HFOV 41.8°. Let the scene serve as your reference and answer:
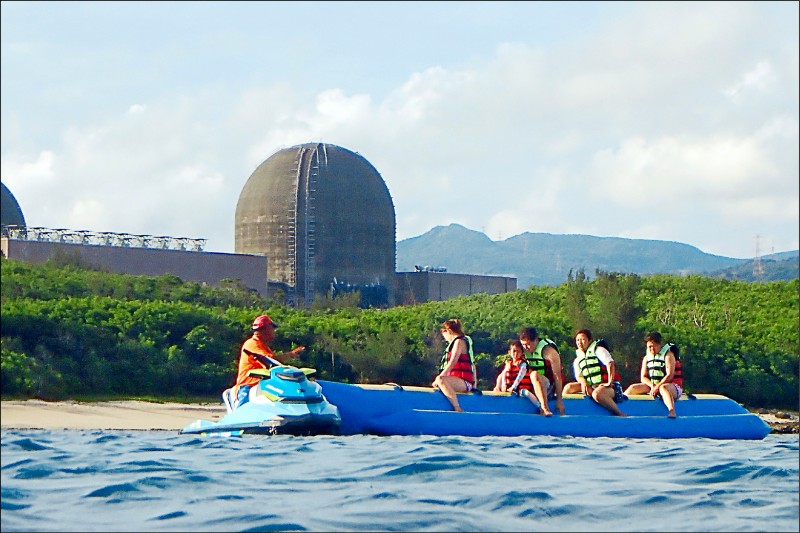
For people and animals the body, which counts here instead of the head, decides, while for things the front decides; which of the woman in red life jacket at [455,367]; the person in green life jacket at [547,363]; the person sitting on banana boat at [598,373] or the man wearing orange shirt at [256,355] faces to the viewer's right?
the man wearing orange shirt

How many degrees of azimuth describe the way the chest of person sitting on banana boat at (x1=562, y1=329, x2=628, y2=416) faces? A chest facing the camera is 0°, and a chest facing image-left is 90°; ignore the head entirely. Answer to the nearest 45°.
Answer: approximately 45°

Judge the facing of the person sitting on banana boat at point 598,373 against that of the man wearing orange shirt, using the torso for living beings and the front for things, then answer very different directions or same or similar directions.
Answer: very different directions

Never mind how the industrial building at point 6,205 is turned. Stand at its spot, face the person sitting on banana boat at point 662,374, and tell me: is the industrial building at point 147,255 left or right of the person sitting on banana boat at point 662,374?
left

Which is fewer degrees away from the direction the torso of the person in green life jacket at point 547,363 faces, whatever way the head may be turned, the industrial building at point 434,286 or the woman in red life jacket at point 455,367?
the woman in red life jacket

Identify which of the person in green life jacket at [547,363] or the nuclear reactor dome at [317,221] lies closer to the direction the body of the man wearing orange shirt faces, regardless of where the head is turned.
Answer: the person in green life jacket
